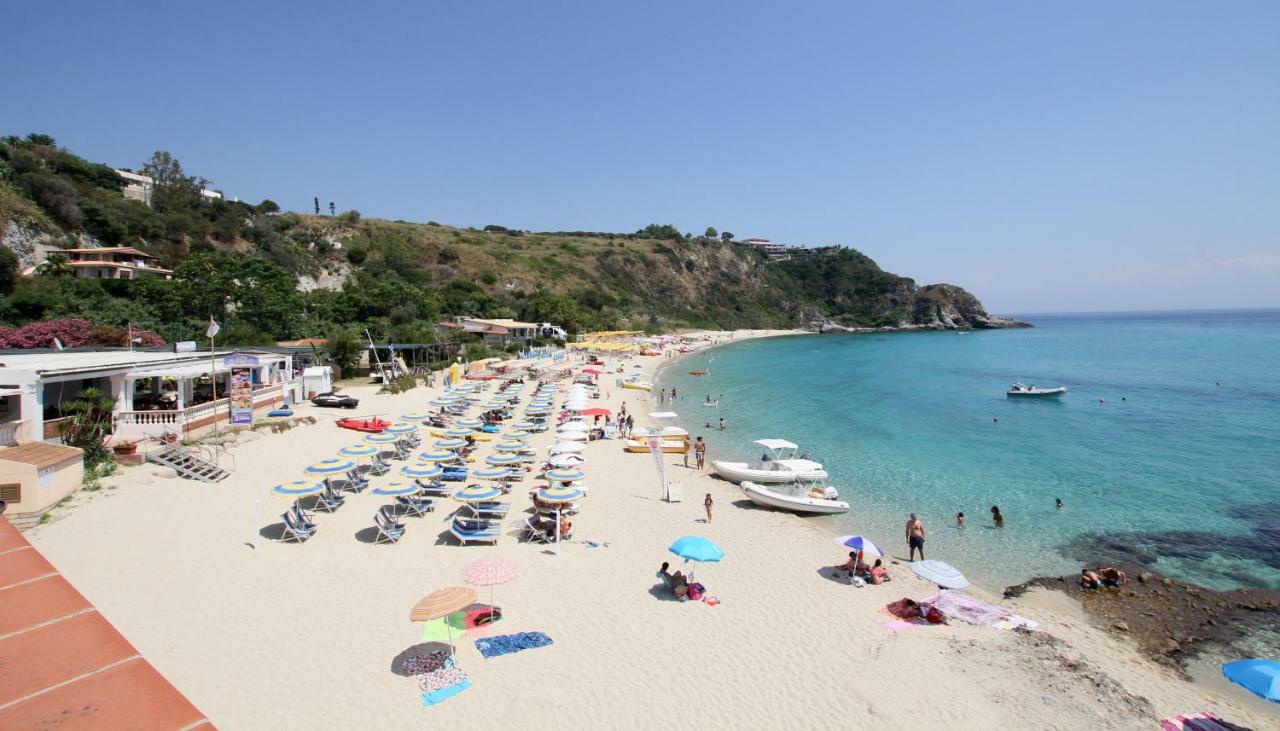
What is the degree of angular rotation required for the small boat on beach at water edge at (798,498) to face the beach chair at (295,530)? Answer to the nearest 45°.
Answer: approximately 45° to its left

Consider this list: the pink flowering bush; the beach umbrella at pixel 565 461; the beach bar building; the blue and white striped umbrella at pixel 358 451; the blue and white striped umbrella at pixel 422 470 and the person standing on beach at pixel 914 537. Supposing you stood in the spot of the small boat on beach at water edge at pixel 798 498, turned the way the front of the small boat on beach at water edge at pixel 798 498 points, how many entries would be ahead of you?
5

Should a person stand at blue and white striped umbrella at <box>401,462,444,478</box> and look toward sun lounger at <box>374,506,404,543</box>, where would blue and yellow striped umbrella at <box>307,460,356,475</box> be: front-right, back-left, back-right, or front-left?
front-right

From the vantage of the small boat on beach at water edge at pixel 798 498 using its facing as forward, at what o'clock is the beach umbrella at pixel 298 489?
The beach umbrella is roughly at 11 o'clock from the small boat on beach at water edge.

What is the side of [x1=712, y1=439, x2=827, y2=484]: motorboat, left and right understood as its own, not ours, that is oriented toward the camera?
left

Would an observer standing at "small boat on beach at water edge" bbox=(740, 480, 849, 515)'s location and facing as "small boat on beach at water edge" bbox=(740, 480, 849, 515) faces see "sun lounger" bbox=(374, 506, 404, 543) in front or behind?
in front

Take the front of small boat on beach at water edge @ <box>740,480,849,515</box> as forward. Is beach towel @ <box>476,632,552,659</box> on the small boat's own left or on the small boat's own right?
on the small boat's own left

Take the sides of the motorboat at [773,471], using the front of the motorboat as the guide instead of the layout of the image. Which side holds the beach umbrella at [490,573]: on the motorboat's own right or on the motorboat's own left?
on the motorboat's own left

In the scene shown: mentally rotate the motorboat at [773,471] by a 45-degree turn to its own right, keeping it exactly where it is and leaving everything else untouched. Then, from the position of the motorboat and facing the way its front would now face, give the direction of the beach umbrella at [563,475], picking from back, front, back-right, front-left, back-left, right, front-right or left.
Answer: left

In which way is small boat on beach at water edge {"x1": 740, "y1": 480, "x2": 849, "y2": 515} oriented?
to the viewer's left

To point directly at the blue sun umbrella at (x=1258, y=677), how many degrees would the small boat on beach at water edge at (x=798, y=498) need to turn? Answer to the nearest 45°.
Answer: approximately 135° to its left

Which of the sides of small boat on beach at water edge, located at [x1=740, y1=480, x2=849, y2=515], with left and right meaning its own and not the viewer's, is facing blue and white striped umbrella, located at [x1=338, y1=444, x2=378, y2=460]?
front

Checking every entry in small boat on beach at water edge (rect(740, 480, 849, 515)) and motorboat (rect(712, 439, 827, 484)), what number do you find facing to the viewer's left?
2

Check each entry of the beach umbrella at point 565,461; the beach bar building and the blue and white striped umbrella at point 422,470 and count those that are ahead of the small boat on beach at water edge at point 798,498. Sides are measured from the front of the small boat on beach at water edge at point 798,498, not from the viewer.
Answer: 3

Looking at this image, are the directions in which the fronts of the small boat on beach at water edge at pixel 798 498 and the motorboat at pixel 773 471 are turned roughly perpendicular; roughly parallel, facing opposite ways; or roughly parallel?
roughly parallel
